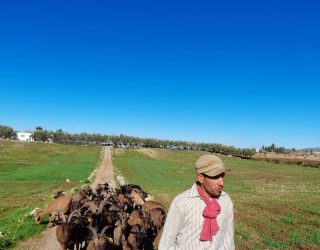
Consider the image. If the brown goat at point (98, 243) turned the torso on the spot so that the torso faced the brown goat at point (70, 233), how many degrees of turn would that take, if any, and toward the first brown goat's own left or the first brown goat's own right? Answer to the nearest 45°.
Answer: approximately 135° to the first brown goat's own right

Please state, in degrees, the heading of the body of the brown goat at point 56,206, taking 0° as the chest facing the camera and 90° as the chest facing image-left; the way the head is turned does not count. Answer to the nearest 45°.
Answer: approximately 45°

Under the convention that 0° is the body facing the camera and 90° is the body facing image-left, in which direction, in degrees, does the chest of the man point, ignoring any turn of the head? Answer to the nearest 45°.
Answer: approximately 315°
